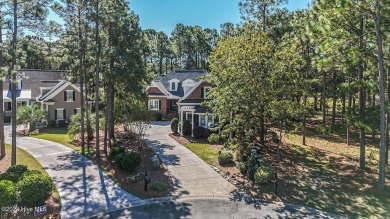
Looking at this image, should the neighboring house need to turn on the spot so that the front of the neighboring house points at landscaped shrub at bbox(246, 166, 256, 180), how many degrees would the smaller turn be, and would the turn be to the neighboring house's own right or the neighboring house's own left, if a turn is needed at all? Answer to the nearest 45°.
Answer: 0° — it already faces it

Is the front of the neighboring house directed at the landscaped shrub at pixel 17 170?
yes

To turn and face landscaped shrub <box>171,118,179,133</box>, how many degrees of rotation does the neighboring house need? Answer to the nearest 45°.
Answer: approximately 45° to its left

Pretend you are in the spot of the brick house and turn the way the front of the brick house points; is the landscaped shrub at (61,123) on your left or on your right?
on your right

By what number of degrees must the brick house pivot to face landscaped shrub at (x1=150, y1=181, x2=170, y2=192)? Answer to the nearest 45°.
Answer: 0° — it already faces it

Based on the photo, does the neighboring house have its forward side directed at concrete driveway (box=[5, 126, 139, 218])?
yes

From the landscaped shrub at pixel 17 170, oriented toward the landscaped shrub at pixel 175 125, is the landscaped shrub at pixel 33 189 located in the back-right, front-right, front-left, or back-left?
back-right

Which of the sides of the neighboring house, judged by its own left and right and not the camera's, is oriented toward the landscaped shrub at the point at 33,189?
front

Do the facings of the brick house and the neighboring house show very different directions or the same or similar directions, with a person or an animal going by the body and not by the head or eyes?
same or similar directions

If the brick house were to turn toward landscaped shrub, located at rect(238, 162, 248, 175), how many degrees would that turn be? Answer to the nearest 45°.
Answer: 0° — it already faces it

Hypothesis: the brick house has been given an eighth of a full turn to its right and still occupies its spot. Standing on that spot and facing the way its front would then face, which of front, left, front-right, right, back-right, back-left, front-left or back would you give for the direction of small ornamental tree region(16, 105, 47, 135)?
front

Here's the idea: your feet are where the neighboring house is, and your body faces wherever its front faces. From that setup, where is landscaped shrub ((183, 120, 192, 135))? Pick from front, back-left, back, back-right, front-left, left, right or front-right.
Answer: front-left

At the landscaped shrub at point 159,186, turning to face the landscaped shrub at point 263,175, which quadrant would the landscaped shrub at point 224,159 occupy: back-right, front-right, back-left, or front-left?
front-left

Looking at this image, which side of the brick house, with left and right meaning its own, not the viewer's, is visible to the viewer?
front

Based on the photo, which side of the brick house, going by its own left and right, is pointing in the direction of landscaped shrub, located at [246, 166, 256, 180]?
front

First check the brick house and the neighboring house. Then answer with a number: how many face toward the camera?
2

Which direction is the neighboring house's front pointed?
toward the camera
